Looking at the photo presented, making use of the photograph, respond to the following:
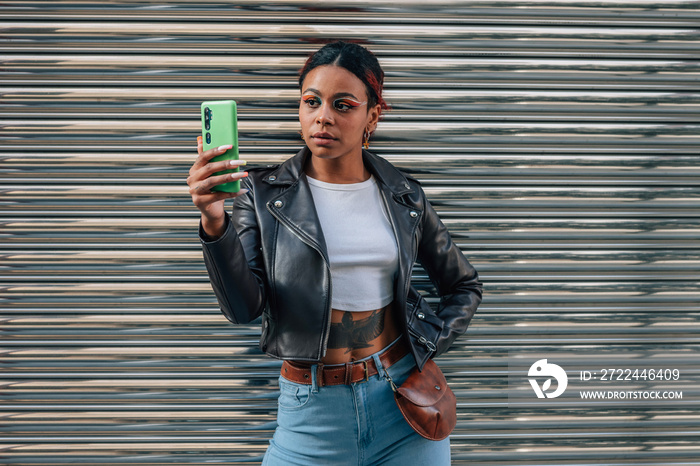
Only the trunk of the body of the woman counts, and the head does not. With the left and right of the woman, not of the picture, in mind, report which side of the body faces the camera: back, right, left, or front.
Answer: front

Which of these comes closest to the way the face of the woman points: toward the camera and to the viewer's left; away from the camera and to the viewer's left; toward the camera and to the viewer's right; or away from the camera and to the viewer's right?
toward the camera and to the viewer's left
